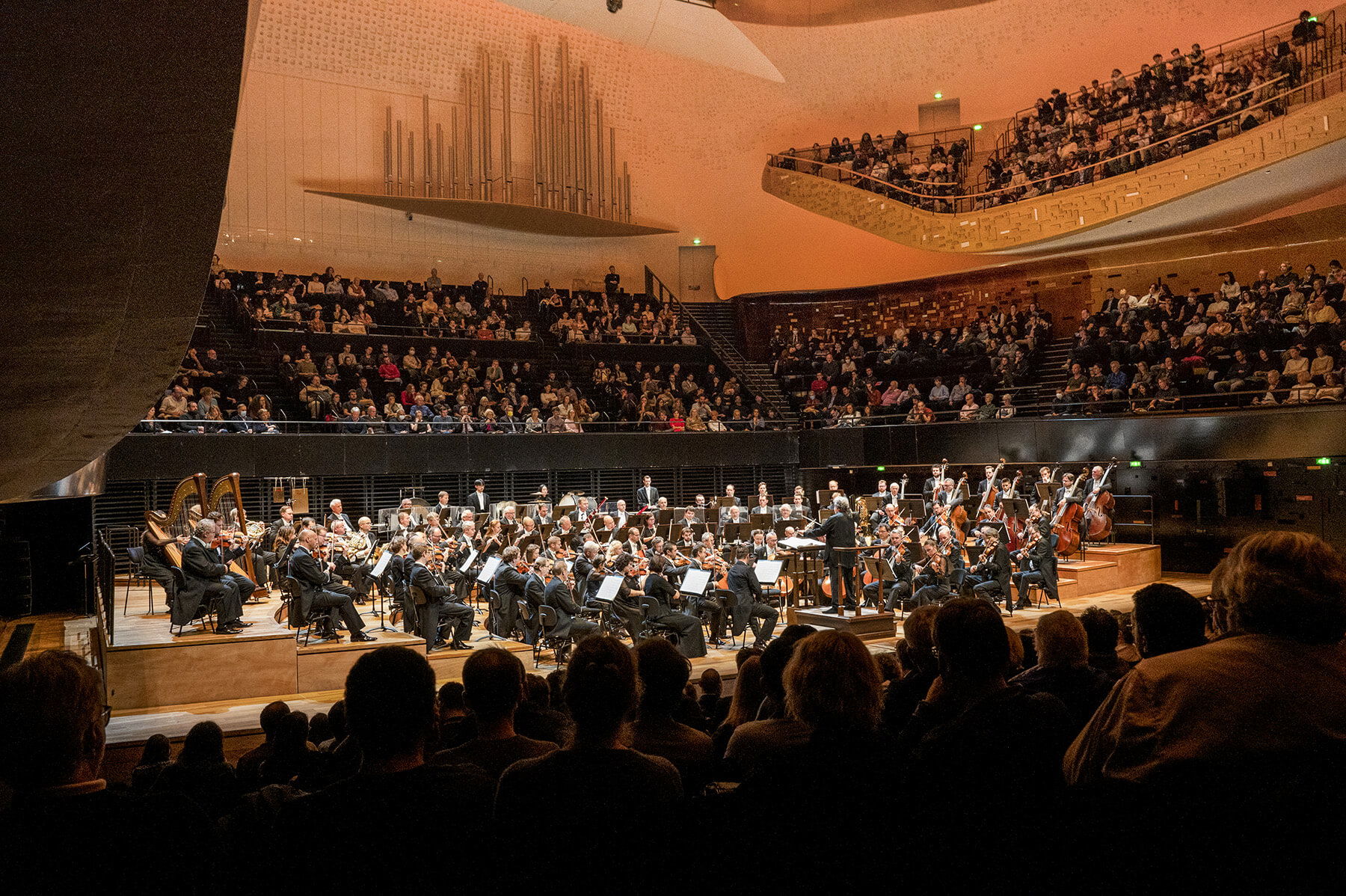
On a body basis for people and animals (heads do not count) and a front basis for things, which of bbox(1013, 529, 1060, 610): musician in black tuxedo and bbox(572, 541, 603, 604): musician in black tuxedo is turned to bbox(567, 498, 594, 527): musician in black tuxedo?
bbox(1013, 529, 1060, 610): musician in black tuxedo

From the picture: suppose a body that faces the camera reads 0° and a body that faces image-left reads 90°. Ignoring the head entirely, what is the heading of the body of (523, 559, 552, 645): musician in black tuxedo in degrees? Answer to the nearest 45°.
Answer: approximately 270°

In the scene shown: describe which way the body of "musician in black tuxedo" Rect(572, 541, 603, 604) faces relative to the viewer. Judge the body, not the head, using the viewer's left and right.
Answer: facing to the right of the viewer

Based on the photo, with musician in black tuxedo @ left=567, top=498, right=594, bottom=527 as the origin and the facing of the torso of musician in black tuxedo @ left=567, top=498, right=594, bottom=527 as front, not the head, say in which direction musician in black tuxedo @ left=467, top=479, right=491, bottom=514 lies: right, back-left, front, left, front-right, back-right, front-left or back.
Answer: back

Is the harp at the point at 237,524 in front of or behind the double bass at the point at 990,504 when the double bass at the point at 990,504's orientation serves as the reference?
in front

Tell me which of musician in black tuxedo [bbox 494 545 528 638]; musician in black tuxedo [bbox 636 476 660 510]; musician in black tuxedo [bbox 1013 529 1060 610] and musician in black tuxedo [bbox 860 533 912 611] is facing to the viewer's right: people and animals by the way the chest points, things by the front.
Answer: musician in black tuxedo [bbox 494 545 528 638]

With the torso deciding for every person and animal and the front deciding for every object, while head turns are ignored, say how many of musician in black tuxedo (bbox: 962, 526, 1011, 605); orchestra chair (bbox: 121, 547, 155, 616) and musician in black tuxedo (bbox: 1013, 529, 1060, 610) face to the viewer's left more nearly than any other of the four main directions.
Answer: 2

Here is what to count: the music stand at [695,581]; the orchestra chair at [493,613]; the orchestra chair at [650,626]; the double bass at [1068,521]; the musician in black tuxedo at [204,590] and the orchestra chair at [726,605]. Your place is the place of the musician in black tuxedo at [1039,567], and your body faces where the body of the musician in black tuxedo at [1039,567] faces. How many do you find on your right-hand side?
1

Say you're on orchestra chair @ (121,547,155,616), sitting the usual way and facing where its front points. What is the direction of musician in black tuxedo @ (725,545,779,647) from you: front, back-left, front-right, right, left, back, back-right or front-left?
front-right

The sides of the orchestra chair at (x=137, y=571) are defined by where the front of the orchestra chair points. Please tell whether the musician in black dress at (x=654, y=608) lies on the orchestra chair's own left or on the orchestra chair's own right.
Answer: on the orchestra chair's own right

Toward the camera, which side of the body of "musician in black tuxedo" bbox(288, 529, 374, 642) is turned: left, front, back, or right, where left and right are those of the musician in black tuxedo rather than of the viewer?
right

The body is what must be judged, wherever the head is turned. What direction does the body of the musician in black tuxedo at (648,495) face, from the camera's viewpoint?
toward the camera

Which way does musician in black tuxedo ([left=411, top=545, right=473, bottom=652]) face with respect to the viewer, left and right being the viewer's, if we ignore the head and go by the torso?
facing to the right of the viewer

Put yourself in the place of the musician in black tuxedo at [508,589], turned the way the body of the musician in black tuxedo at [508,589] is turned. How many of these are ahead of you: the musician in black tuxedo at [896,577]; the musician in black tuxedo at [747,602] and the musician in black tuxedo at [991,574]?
3

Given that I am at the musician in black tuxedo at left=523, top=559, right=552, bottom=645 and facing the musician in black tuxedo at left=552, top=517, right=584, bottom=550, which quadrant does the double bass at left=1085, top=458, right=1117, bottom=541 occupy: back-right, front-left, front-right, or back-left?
front-right

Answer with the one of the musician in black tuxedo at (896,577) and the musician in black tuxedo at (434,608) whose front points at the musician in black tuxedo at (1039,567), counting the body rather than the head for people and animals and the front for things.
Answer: the musician in black tuxedo at (434,608)

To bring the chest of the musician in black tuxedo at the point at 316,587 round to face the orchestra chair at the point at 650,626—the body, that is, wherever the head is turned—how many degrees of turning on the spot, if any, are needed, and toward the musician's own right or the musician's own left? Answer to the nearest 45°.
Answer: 0° — they already face it

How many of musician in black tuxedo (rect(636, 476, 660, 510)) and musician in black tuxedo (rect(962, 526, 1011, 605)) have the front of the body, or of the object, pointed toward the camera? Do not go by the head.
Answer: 1

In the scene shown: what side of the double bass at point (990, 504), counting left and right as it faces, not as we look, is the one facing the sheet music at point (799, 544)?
front

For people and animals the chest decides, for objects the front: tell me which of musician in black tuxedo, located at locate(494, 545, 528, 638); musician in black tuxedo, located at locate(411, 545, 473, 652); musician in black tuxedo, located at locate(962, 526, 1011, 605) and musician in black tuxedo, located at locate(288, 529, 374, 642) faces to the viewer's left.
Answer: musician in black tuxedo, located at locate(962, 526, 1011, 605)

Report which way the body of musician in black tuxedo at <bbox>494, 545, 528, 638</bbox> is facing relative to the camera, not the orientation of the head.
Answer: to the viewer's right
